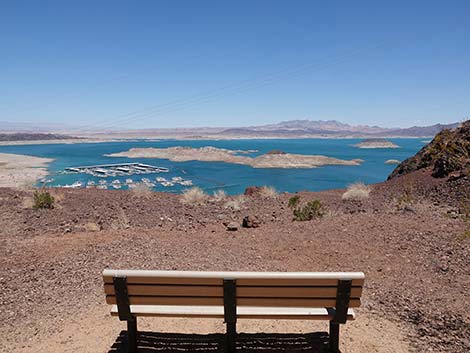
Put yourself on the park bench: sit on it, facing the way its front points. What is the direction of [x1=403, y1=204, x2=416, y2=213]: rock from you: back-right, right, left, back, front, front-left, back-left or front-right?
front-right

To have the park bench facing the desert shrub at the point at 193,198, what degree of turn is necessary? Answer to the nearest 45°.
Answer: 0° — it already faces it

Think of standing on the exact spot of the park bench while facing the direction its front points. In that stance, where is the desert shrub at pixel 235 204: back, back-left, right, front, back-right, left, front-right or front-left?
front

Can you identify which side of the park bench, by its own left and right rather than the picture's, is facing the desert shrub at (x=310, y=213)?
front

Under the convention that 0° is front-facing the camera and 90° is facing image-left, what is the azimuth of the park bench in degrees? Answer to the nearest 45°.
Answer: approximately 180°

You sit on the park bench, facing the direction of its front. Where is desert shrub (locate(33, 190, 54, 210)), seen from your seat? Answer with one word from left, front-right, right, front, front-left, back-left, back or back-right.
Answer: front-left

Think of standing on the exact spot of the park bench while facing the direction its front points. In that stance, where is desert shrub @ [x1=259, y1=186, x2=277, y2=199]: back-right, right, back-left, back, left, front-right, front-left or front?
front

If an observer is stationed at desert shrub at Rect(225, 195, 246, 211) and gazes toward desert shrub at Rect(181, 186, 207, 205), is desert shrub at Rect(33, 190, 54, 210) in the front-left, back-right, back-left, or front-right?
front-left

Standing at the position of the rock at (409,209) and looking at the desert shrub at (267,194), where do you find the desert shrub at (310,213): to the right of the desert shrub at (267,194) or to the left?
left

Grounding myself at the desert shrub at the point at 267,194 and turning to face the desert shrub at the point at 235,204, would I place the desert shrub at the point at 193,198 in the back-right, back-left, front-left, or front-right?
front-right
